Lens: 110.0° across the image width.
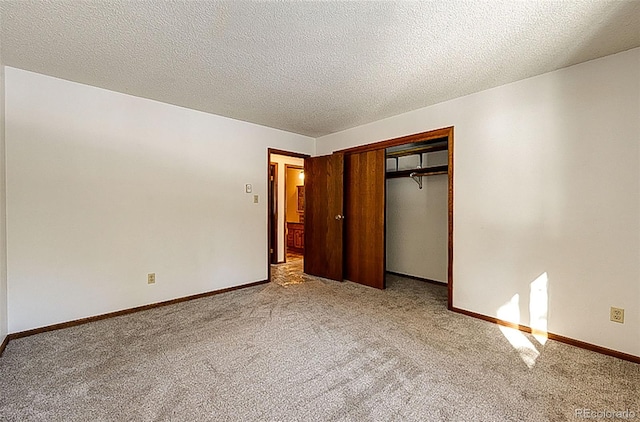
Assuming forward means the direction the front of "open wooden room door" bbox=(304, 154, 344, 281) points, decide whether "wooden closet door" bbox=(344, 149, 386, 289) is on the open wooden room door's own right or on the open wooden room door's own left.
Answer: on the open wooden room door's own left

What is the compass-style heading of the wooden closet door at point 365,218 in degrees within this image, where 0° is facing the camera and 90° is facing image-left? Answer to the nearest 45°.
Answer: approximately 45°
